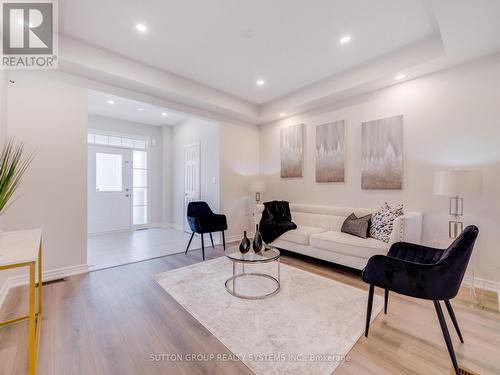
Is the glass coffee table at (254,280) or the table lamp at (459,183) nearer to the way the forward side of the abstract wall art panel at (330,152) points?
the glass coffee table

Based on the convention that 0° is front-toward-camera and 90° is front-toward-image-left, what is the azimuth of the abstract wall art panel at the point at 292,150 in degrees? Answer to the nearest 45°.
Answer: approximately 45°

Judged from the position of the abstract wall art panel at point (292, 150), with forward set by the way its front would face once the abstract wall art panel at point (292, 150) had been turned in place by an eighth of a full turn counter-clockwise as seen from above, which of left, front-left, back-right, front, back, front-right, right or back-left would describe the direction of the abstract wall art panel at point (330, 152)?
front-left

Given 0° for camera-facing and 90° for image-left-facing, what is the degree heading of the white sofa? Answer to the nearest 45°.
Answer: approximately 45°

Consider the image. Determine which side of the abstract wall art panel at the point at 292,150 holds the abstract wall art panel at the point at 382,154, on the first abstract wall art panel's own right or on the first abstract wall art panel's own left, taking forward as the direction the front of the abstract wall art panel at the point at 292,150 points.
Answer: on the first abstract wall art panel's own left

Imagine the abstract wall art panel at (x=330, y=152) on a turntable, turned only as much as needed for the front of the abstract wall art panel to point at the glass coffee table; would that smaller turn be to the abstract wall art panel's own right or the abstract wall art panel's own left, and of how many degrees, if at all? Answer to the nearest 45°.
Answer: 0° — it already faces it

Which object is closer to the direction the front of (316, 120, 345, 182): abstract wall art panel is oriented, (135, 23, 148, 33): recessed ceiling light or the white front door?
the recessed ceiling light
